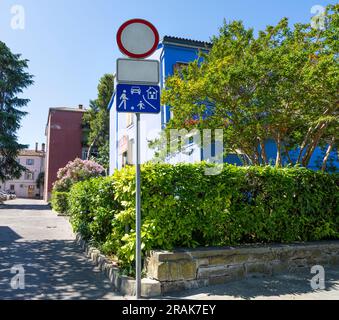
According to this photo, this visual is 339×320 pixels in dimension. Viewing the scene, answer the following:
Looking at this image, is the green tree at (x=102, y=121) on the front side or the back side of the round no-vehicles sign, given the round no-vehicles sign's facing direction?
on the back side

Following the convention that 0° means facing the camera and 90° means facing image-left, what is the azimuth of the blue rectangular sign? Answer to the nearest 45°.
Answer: approximately 0°

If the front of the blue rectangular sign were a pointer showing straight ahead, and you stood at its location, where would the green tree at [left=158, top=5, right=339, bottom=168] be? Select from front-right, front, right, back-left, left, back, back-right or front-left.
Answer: back-left

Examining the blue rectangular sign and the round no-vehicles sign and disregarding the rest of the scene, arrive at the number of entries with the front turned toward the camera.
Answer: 2

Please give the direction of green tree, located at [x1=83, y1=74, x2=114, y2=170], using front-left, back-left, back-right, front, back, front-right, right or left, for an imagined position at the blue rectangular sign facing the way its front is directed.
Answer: back
